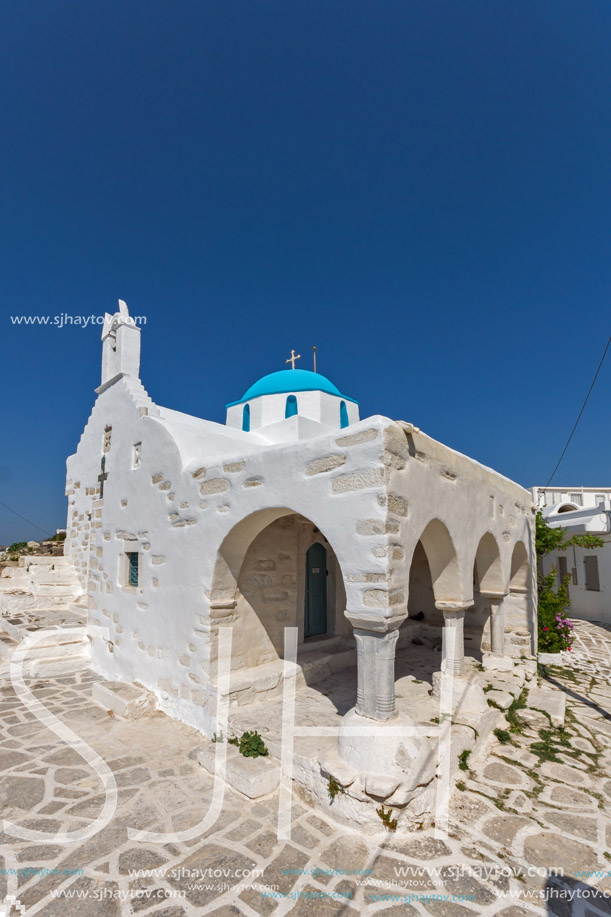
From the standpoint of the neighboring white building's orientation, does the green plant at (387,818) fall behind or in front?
in front

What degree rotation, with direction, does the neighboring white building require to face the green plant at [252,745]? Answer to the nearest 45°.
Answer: approximately 45° to its left

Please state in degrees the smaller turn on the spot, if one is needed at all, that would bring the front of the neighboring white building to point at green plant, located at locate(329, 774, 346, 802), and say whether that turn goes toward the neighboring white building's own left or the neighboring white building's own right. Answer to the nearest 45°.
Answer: approximately 45° to the neighboring white building's own left

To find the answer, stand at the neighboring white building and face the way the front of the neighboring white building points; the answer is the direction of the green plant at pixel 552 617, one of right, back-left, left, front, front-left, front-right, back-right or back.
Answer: front-left

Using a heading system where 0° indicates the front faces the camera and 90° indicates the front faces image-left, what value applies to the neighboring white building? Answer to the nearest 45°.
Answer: approximately 45°

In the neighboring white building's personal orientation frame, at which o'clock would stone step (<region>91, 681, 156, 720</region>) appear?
The stone step is roughly at 11 o'clock from the neighboring white building.

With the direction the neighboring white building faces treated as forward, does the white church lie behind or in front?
in front
